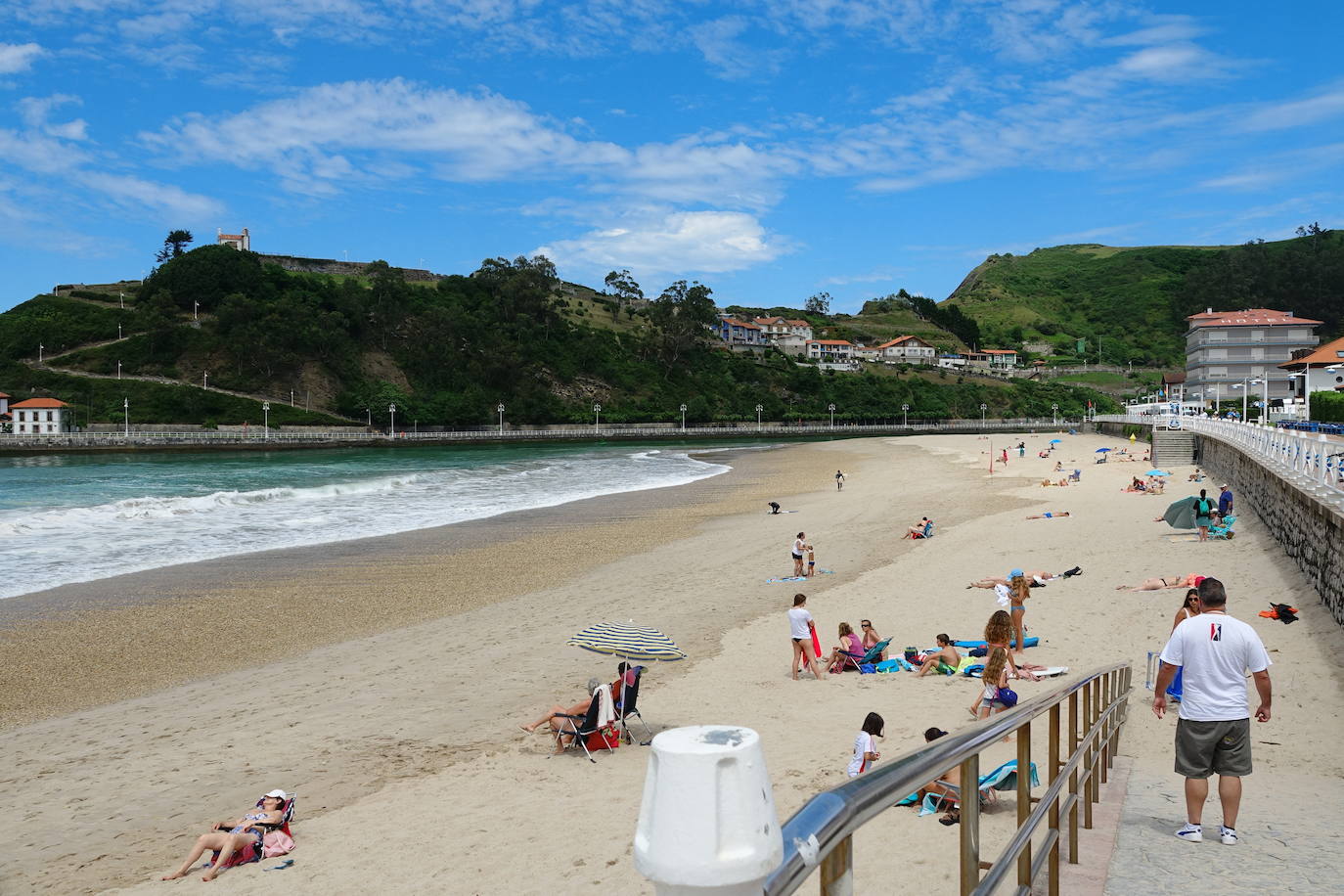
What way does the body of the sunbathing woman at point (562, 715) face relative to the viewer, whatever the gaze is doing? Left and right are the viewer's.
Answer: facing to the left of the viewer

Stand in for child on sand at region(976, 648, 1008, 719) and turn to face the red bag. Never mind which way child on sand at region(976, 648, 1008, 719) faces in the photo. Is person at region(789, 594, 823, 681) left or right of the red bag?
right

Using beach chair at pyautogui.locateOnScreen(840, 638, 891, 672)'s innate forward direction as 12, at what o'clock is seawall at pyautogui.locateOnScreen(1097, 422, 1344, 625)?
The seawall is roughly at 5 o'clock from the beach chair.

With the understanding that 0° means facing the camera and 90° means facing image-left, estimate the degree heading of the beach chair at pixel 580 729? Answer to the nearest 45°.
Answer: approximately 90°

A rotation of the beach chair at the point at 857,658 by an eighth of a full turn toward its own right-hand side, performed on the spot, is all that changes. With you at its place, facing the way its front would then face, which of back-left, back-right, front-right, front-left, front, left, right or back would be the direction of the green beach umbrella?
right

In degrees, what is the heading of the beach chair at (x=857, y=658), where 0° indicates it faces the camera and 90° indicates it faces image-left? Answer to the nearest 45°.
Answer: approximately 90°

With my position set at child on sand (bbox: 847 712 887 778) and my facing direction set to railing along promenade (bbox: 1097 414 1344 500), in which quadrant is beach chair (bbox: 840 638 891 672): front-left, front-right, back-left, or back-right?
front-left

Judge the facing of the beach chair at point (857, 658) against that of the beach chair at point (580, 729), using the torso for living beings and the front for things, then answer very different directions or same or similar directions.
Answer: same or similar directions

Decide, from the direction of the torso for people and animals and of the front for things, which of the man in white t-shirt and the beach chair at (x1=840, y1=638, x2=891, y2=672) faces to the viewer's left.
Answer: the beach chair

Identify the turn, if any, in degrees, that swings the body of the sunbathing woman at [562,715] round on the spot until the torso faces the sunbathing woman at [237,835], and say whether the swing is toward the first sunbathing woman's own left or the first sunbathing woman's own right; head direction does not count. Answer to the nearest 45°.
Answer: approximately 45° to the first sunbathing woman's own left

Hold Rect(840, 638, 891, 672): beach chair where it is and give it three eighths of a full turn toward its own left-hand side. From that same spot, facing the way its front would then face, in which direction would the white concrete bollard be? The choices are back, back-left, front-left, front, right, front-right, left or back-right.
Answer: front-right

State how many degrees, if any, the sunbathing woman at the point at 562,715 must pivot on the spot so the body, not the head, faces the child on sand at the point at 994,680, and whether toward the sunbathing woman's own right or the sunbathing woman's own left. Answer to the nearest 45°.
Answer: approximately 180°
